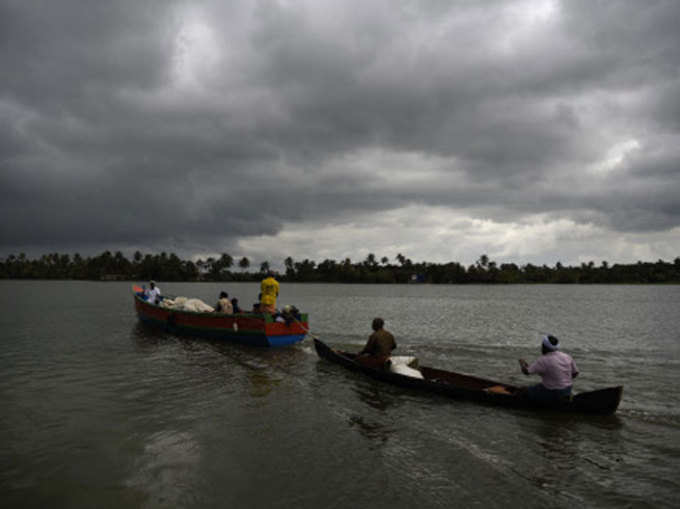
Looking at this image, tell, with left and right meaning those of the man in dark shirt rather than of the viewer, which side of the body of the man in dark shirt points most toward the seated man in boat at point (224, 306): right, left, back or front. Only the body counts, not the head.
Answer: front

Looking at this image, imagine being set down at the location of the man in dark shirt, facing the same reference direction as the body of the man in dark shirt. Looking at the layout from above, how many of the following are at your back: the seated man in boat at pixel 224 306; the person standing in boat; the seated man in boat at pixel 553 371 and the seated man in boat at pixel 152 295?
1

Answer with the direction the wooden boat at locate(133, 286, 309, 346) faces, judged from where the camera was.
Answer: facing away from the viewer and to the left of the viewer

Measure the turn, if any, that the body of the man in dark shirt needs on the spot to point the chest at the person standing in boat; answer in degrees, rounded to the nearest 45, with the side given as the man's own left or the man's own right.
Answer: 0° — they already face them

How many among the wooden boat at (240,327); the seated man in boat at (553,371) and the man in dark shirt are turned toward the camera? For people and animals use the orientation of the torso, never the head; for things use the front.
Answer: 0

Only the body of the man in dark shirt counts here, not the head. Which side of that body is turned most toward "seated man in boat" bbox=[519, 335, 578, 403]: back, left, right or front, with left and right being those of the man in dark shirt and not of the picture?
back

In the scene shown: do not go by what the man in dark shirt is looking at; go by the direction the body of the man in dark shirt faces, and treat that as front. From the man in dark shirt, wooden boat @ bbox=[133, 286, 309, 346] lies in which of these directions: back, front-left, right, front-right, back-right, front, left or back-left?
front

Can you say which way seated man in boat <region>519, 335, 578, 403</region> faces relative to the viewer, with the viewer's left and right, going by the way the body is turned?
facing away from the viewer and to the left of the viewer

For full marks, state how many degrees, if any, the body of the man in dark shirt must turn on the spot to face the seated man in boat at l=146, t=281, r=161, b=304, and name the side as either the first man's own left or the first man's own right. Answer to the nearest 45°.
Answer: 0° — they already face them

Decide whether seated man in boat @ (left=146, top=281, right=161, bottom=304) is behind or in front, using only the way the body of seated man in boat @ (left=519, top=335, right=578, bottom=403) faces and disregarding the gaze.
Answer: in front

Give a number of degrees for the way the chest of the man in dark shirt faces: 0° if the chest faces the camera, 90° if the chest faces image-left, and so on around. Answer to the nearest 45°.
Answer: approximately 135°
